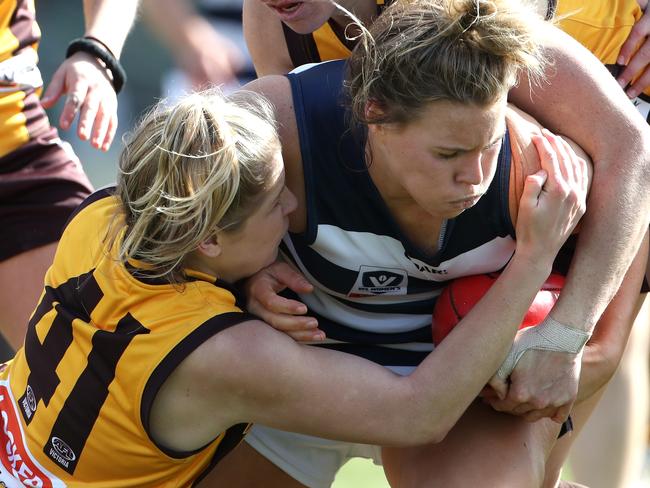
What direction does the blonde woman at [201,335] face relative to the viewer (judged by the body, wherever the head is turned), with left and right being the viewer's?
facing away from the viewer and to the right of the viewer

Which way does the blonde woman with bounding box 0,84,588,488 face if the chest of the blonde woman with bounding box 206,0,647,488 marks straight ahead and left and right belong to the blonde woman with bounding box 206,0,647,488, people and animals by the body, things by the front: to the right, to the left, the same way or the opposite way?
to the left

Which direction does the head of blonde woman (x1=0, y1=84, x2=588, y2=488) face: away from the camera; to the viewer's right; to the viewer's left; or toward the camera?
to the viewer's right

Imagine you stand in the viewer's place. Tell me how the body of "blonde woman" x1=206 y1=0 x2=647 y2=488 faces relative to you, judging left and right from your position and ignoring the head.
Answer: facing the viewer and to the right of the viewer

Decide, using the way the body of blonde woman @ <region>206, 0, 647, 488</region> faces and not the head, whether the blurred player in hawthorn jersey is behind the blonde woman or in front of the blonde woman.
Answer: behind

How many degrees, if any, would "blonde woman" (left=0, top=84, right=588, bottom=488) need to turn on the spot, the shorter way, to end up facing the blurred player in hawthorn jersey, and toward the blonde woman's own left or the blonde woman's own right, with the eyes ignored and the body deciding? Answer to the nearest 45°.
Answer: approximately 90° to the blonde woman's own left
